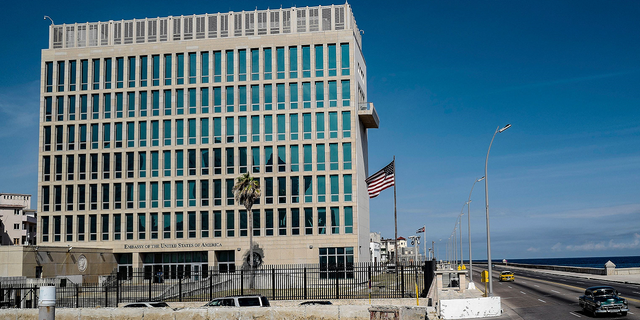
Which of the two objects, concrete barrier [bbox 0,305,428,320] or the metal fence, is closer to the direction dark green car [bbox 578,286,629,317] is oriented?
the concrete barrier

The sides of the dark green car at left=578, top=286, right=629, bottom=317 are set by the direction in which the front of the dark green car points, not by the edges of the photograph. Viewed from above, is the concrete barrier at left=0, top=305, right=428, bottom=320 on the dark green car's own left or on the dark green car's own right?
on the dark green car's own right
